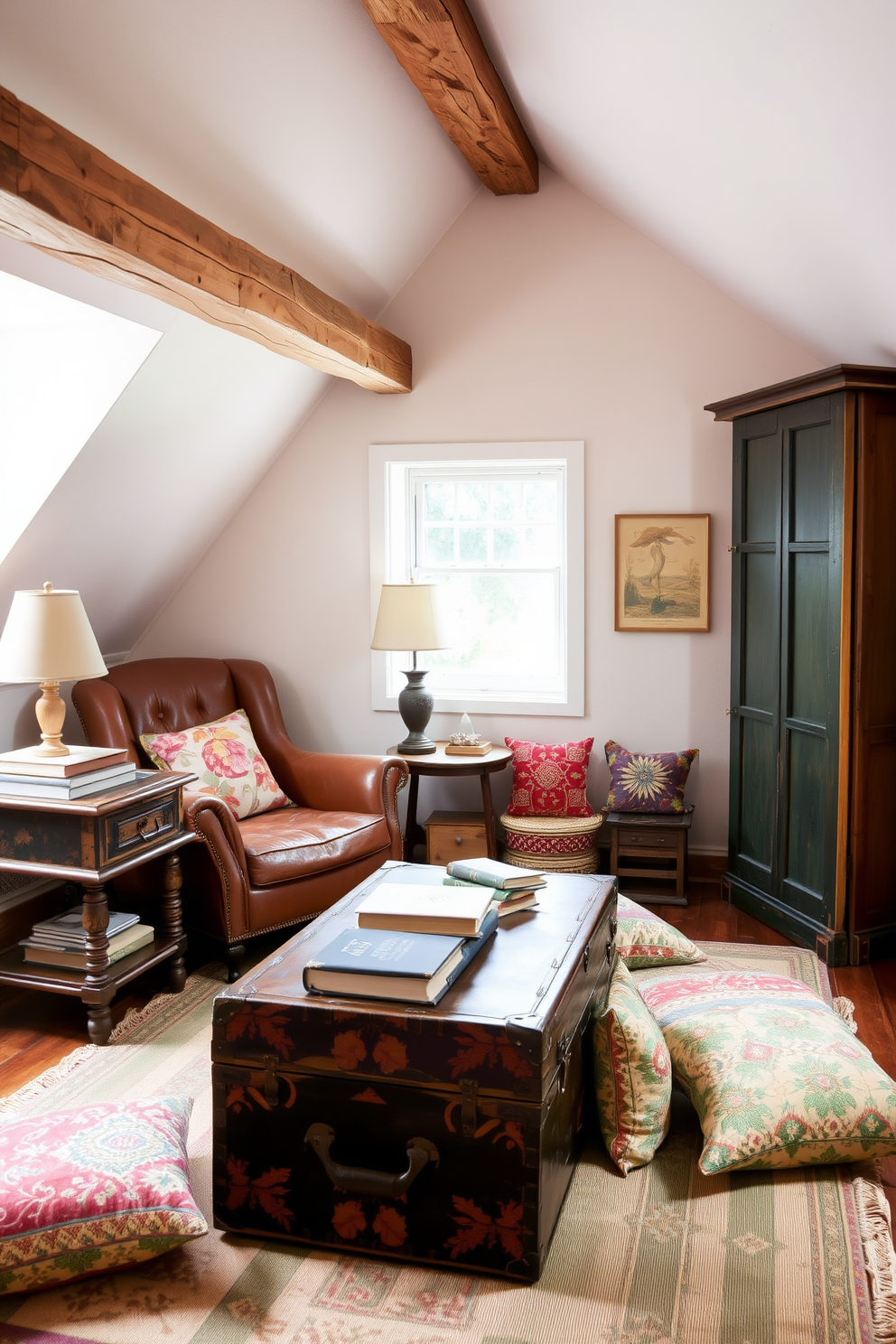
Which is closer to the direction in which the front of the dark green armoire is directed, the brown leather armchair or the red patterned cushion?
the brown leather armchair

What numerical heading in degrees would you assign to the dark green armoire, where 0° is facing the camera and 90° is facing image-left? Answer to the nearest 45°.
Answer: approximately 45°

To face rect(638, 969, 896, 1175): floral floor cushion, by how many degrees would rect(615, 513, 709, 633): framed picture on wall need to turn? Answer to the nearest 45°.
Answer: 0° — it already faces it

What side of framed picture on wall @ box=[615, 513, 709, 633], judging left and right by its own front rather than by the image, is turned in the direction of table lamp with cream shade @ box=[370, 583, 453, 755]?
right

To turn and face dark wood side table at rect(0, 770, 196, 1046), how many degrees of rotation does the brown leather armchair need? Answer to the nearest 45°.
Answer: approximately 90° to its right

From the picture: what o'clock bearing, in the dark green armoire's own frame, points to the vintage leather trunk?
The vintage leather trunk is roughly at 11 o'clock from the dark green armoire.

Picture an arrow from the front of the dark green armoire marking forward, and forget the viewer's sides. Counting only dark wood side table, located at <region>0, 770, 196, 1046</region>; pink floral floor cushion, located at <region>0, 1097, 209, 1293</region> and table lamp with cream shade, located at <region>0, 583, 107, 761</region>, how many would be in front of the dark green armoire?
3

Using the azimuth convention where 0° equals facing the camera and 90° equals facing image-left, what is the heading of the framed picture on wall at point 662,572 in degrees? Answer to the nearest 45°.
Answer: approximately 0°
